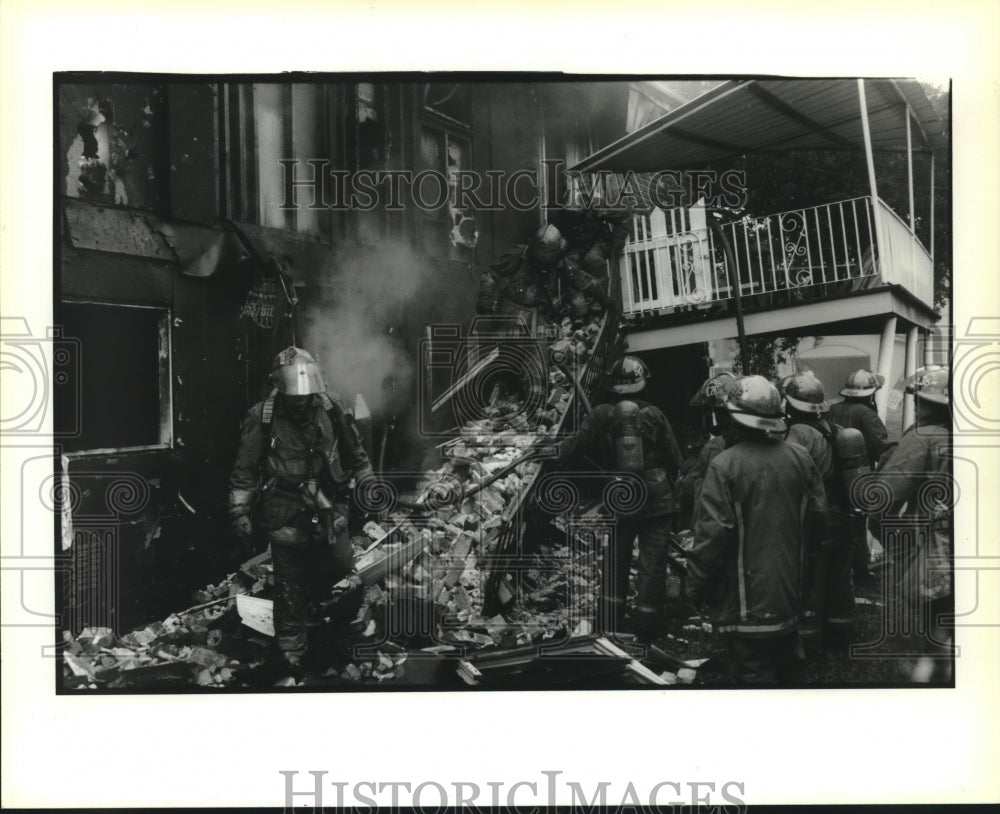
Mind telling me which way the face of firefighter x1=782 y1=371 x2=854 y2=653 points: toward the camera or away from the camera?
away from the camera

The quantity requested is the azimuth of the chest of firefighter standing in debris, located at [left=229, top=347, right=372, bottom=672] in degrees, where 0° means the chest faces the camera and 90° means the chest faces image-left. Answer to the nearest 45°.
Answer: approximately 0°

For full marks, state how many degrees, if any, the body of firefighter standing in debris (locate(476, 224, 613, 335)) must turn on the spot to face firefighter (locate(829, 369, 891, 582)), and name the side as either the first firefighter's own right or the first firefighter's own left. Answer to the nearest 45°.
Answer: approximately 90° to the first firefighter's own left

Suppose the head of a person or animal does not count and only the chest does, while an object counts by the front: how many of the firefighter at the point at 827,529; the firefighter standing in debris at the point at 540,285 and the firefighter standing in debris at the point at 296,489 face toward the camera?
2

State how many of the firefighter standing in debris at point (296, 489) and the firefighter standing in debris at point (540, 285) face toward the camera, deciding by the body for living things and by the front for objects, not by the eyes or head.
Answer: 2

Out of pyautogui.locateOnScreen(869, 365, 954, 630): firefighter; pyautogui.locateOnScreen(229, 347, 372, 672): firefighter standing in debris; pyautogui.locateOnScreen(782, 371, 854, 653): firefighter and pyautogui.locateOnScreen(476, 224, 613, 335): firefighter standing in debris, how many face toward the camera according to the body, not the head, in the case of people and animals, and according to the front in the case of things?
2
